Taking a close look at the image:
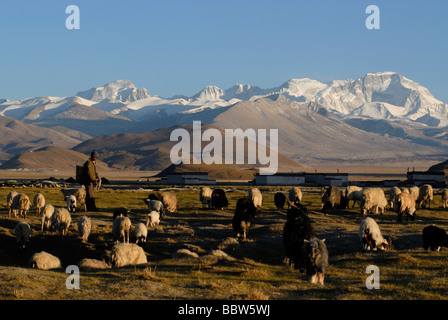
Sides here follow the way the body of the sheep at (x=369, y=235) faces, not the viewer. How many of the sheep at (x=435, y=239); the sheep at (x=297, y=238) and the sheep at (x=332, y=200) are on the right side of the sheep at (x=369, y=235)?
1

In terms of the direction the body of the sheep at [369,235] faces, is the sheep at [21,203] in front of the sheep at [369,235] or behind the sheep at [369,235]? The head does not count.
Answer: behind

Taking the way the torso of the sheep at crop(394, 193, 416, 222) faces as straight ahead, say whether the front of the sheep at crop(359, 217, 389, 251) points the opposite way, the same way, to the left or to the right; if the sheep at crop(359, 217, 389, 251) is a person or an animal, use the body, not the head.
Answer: to the left

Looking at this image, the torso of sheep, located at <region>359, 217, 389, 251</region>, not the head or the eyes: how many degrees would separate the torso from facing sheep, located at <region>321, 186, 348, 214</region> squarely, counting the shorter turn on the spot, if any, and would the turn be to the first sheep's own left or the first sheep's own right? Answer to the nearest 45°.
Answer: approximately 135° to the first sheep's own left

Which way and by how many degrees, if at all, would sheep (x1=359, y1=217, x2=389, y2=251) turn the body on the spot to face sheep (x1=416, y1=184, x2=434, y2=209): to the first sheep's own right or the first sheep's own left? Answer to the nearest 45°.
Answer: approximately 135° to the first sheep's own left
